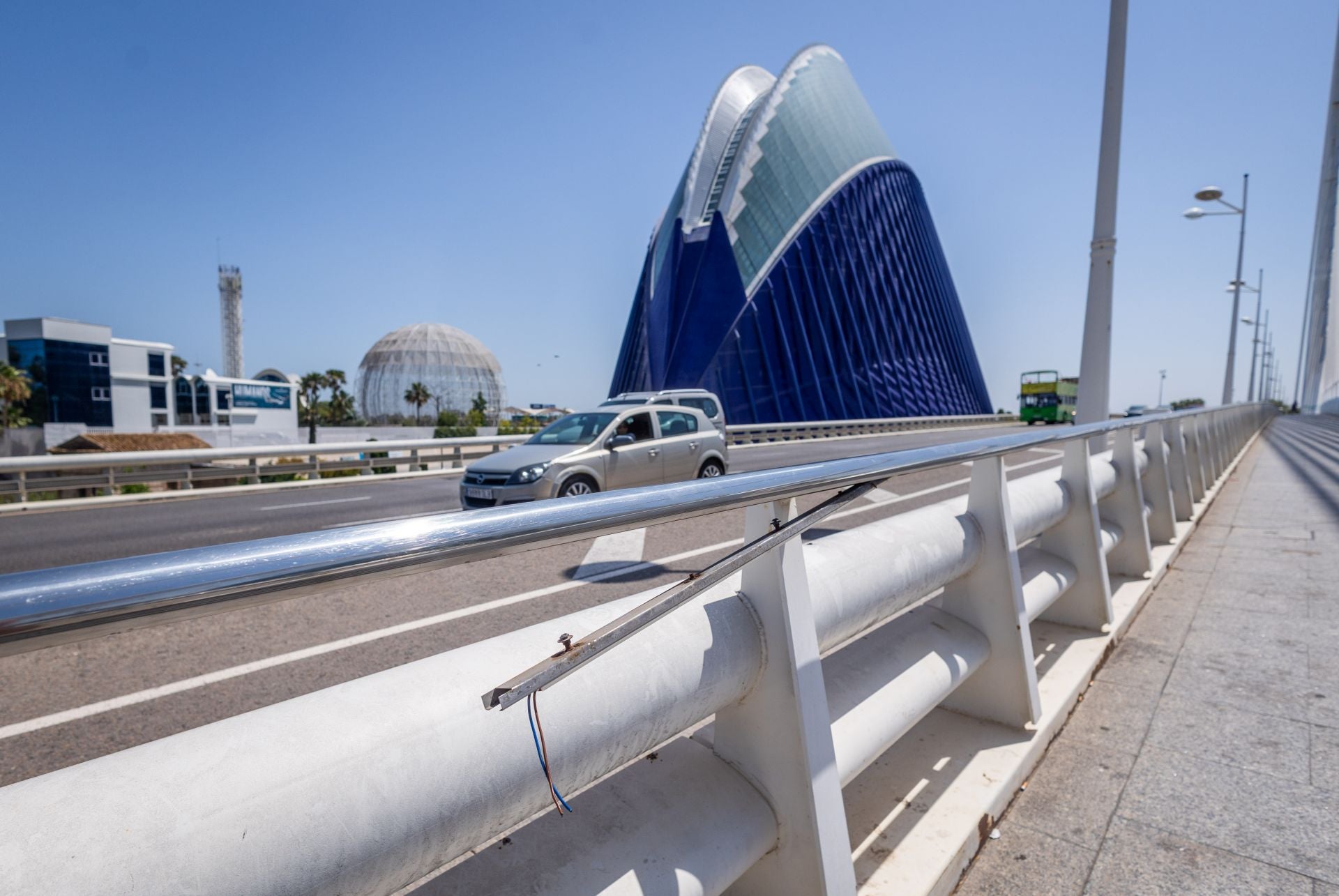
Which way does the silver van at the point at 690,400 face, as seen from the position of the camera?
facing the viewer and to the left of the viewer

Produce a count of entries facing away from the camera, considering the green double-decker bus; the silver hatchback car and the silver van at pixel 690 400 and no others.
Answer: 0

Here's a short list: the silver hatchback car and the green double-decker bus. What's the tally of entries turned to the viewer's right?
0

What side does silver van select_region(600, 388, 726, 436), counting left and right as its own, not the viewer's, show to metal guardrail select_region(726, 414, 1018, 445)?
back

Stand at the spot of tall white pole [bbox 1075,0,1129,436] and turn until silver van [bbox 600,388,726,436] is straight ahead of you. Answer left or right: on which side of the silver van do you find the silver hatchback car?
left

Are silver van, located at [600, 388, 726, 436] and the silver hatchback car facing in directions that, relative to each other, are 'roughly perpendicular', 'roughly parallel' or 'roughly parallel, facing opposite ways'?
roughly parallel

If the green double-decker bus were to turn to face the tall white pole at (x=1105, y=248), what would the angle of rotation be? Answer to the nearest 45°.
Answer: approximately 45° to its left

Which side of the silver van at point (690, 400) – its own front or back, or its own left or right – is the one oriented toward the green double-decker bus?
back

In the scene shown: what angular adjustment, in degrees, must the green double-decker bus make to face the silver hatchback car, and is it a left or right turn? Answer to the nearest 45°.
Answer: approximately 45° to its left

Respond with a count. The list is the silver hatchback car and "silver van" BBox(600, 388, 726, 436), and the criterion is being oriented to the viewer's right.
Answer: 0

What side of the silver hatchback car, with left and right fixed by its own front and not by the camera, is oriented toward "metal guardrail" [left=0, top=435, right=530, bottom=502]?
right
